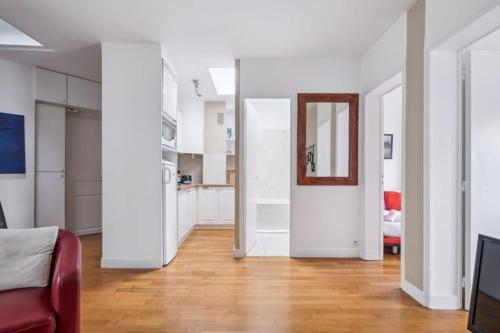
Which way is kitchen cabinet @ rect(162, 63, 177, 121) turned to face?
to the viewer's right

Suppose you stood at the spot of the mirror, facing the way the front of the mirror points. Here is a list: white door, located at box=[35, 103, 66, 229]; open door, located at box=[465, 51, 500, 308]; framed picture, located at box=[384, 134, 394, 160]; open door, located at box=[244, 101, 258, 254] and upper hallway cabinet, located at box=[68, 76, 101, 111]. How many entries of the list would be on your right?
3

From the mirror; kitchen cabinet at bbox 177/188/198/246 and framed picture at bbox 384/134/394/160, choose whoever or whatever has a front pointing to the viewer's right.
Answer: the kitchen cabinet

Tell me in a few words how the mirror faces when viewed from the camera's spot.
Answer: facing the viewer

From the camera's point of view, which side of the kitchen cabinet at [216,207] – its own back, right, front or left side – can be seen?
front

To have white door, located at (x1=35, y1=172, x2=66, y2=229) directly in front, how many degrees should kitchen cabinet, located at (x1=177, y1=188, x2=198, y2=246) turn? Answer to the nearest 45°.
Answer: approximately 180°

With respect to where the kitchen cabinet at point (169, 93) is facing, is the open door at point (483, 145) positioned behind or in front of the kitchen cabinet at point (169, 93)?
in front

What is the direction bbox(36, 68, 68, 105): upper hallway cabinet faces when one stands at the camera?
facing the viewer and to the right of the viewer

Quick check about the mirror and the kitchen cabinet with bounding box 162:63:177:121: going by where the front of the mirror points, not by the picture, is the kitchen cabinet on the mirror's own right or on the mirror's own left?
on the mirror's own right

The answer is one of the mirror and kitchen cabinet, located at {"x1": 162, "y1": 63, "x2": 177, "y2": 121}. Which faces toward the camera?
the mirror

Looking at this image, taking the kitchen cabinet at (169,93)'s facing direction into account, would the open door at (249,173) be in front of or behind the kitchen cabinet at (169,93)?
in front

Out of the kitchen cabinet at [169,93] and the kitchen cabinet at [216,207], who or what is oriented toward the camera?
the kitchen cabinet at [216,207]

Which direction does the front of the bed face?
toward the camera

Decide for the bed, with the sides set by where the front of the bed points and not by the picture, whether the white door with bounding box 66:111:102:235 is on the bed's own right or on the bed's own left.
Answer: on the bed's own right

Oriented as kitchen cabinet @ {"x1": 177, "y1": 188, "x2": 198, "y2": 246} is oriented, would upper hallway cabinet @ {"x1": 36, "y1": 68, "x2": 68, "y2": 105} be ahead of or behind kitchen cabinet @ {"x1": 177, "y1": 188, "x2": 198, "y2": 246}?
behind
